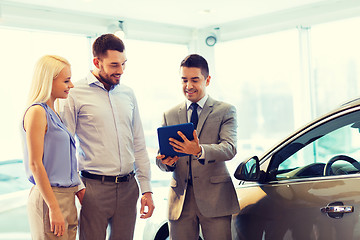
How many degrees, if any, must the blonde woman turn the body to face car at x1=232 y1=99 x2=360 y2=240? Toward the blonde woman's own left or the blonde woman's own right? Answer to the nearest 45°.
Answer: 0° — they already face it

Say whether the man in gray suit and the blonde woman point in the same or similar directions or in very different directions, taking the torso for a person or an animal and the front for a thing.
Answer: very different directions

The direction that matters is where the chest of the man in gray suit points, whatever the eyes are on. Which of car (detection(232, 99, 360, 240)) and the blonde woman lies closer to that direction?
the blonde woman

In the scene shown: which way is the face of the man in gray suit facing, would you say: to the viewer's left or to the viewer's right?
to the viewer's left

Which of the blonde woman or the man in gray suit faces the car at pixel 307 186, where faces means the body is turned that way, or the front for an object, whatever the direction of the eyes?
the blonde woman

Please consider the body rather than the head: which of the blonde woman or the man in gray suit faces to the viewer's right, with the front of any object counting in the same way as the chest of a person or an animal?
the blonde woman

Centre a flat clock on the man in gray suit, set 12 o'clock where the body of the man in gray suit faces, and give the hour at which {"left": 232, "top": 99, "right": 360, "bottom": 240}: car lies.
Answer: The car is roughly at 8 o'clock from the man in gray suit.

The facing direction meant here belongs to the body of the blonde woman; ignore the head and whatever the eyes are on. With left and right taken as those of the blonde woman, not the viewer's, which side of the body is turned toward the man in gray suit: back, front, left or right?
front

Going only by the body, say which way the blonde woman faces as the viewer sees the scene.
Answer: to the viewer's right

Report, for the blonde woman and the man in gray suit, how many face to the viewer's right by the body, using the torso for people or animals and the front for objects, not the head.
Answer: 1
